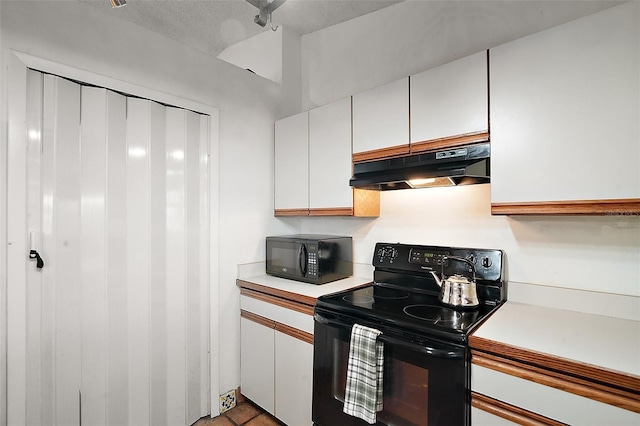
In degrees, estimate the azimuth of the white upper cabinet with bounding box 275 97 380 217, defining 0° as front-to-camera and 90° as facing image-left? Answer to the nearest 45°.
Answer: approximately 45°

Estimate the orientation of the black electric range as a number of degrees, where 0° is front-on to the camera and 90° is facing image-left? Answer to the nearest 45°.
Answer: approximately 45°

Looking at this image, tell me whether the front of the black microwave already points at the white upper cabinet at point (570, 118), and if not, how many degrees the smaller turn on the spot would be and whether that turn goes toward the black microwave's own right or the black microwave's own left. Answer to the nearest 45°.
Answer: approximately 90° to the black microwave's own left

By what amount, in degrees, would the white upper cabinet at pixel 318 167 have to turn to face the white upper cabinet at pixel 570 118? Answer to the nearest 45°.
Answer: approximately 90° to its left
